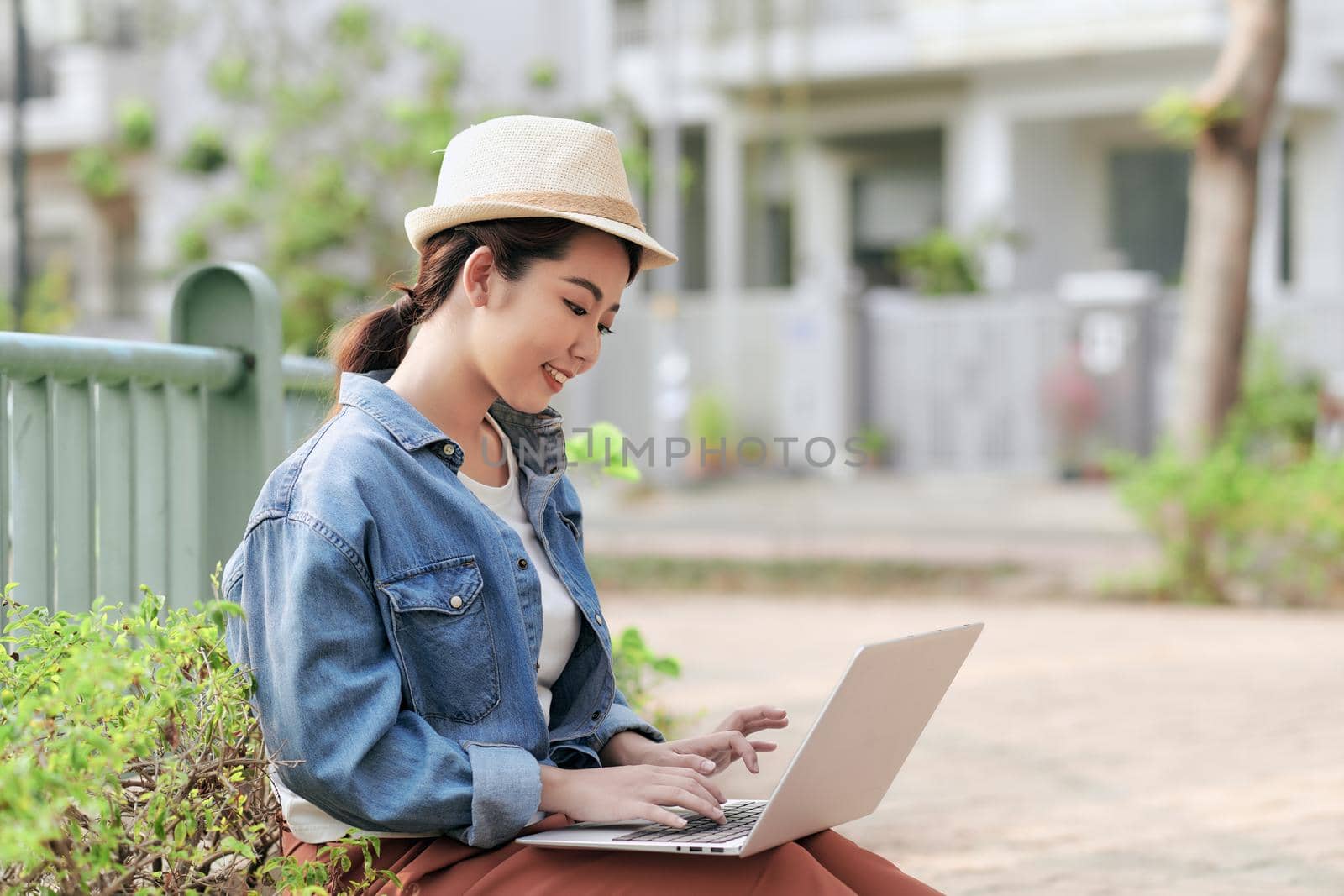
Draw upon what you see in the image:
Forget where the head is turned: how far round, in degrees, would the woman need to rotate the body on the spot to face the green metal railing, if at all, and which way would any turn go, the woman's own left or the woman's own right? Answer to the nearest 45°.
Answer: approximately 180°

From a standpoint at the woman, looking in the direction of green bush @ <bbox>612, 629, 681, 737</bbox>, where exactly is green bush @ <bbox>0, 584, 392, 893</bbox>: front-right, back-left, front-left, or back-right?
back-left

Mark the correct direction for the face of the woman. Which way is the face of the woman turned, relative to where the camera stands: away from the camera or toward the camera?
toward the camera

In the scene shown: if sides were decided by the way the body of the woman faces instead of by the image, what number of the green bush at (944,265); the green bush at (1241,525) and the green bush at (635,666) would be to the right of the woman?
0

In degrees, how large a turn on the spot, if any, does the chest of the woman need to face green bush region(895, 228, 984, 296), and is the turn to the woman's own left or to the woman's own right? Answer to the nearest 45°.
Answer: approximately 135° to the woman's own left

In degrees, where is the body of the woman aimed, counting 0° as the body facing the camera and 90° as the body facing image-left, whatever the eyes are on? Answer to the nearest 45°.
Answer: approximately 315°

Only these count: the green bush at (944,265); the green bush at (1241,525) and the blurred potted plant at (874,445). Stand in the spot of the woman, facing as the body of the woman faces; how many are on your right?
0
